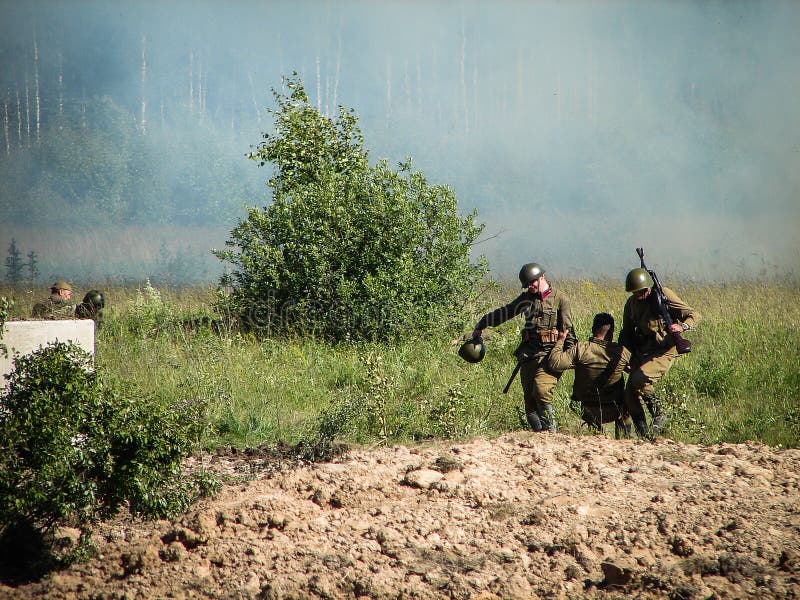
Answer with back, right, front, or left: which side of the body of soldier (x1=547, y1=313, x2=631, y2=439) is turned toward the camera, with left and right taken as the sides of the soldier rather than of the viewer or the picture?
back

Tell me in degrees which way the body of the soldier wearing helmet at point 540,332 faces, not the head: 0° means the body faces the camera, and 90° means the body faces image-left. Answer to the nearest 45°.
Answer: approximately 0°

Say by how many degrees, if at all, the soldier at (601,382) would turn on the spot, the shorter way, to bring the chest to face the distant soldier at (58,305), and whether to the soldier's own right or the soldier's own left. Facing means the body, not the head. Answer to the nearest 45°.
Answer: approximately 90° to the soldier's own left

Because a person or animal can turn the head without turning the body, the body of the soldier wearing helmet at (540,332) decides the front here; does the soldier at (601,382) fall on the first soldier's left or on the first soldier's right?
on the first soldier's left

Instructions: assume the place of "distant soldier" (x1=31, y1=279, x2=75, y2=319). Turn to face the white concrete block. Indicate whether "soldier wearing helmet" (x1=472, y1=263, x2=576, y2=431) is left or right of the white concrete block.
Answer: left

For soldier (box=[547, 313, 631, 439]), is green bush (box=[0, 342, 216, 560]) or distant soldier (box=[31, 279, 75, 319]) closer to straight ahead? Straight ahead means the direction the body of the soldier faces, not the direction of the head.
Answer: the distant soldier

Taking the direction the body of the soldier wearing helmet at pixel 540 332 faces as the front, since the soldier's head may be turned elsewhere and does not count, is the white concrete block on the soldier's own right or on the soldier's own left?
on the soldier's own right

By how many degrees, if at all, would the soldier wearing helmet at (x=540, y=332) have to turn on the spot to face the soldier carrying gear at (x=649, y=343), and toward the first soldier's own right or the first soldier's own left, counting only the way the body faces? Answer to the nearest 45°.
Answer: approximately 90° to the first soldier's own left

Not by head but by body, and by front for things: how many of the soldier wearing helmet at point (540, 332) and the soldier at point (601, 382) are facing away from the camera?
1

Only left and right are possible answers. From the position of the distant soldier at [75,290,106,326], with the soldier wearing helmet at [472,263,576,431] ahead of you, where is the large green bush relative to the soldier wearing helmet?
left

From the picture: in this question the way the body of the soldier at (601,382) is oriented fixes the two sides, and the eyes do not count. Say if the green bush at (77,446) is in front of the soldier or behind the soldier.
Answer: behind
